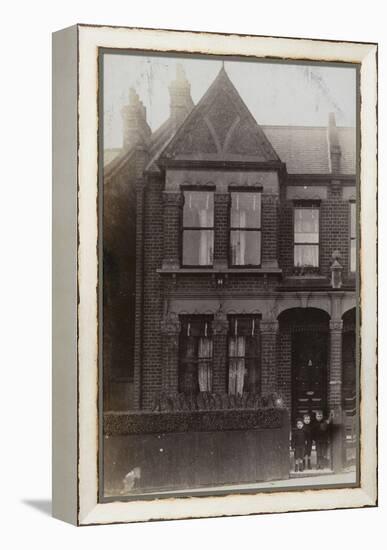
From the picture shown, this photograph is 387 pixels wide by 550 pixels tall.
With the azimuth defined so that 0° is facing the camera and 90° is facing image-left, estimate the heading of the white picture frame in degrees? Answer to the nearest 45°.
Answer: approximately 315°
